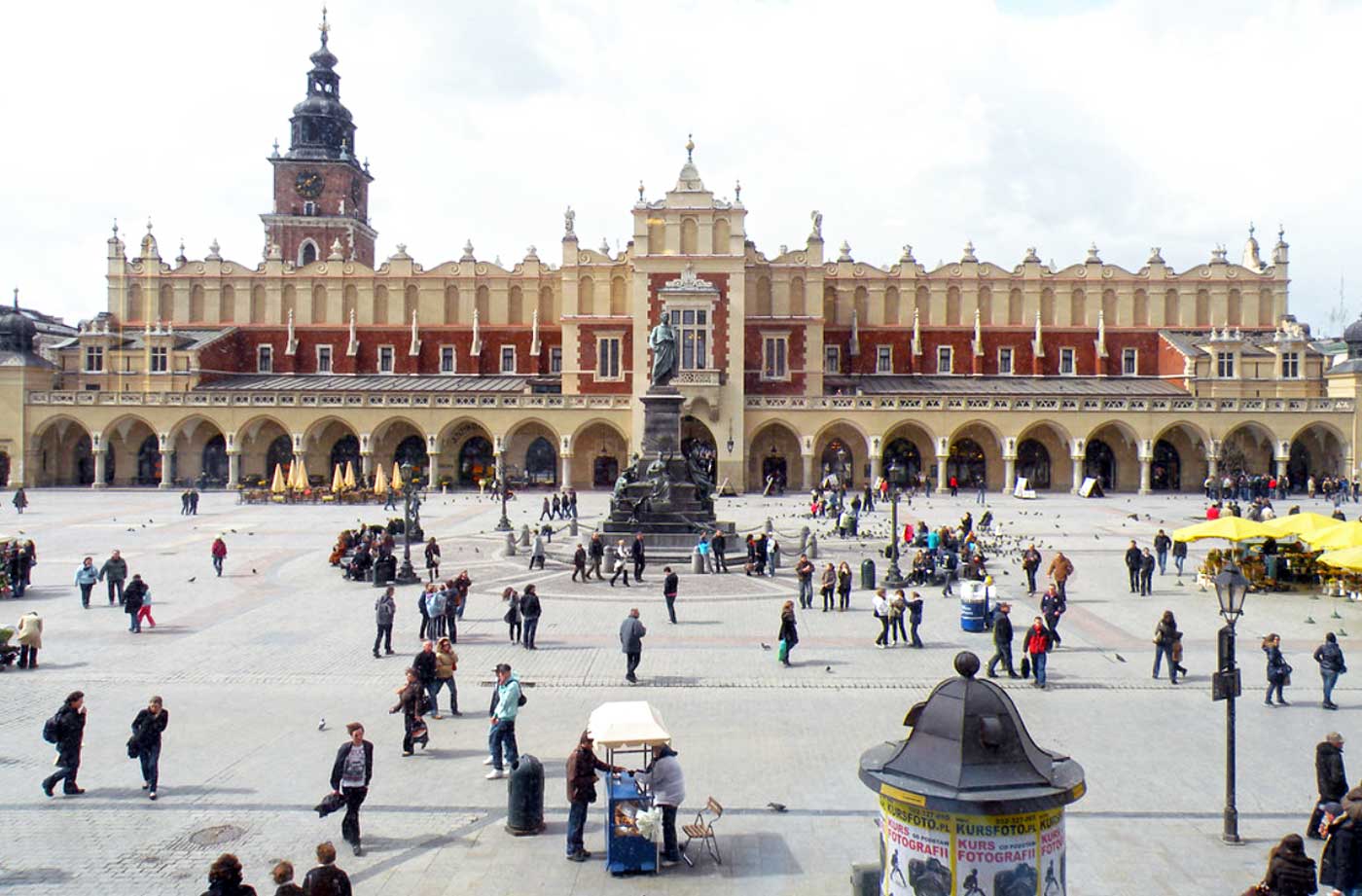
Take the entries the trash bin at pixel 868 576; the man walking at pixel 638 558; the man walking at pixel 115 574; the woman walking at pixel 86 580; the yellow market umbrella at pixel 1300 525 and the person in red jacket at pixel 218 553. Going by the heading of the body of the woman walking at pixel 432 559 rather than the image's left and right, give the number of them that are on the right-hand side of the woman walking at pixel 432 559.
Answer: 3

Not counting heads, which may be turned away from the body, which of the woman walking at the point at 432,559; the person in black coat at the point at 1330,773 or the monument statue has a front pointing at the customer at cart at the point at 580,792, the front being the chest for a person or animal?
the monument statue

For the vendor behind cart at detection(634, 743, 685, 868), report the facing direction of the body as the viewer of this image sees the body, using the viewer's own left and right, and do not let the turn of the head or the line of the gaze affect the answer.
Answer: facing to the left of the viewer

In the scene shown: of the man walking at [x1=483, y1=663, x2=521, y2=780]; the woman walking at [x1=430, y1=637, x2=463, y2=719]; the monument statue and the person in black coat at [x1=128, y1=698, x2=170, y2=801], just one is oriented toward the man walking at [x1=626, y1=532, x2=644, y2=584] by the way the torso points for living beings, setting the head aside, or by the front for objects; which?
the monument statue

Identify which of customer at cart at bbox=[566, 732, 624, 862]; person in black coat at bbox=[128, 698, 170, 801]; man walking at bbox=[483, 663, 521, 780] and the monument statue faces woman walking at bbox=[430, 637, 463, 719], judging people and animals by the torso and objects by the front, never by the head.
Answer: the monument statue

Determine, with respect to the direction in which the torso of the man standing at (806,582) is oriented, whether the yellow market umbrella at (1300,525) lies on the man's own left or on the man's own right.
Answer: on the man's own left

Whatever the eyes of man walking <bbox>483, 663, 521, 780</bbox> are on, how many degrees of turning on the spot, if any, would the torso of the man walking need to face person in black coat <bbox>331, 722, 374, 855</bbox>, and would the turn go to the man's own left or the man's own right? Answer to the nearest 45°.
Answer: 0° — they already face them

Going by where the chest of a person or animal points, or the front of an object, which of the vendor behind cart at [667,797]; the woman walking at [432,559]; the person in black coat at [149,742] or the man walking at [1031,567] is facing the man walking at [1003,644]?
the man walking at [1031,567]

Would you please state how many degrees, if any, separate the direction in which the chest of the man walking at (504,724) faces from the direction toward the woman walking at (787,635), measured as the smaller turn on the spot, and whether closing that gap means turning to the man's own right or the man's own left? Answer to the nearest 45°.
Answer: approximately 180°

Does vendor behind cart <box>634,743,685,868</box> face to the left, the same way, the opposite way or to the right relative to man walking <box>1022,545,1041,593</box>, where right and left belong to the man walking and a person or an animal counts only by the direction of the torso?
to the right

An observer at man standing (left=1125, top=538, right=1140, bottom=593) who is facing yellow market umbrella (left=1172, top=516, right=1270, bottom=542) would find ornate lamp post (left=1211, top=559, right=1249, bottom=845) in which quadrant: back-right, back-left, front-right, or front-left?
back-right
